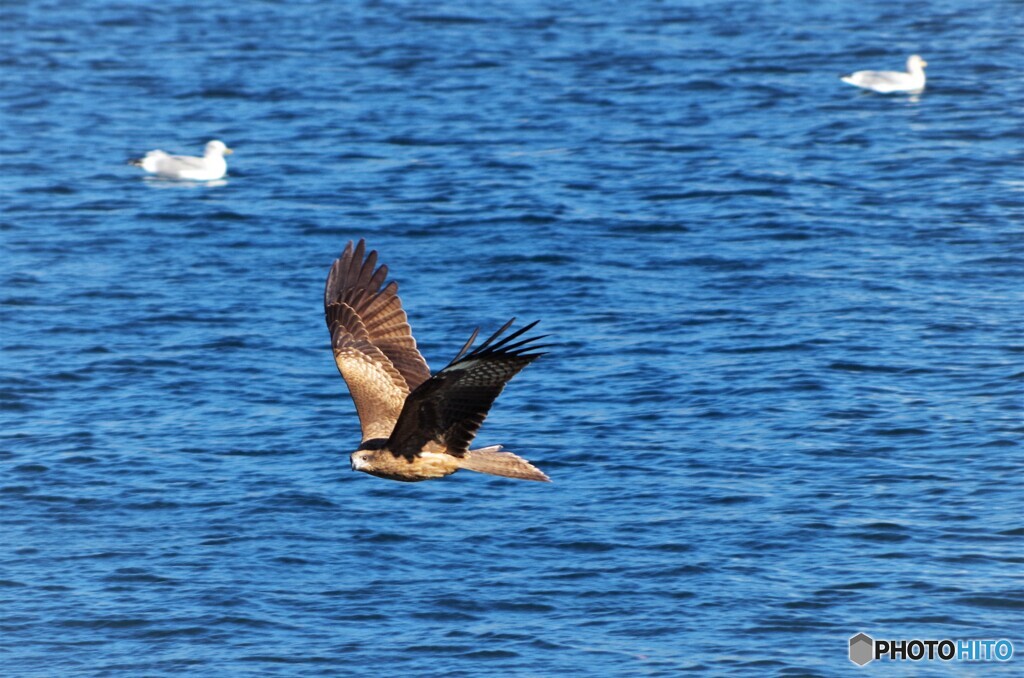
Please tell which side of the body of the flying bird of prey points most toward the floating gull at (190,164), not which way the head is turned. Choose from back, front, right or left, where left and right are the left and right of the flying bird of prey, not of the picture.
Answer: right

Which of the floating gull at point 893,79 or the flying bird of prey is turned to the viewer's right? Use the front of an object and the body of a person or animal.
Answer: the floating gull

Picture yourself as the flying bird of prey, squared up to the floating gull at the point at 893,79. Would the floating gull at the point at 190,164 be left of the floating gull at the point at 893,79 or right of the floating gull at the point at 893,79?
left

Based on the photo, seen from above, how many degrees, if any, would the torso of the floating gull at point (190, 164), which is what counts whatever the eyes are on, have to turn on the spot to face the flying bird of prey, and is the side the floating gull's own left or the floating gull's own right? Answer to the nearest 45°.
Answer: approximately 90° to the floating gull's own right

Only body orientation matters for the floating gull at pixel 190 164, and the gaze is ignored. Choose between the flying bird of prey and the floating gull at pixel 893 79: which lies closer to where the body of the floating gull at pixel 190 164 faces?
the floating gull

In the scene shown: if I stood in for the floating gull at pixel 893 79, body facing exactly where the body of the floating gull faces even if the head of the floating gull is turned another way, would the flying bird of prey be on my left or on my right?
on my right

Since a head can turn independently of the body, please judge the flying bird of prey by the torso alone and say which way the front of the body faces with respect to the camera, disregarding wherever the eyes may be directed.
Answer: to the viewer's left

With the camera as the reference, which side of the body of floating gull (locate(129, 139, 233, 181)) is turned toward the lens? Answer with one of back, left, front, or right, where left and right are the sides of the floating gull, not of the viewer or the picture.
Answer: right

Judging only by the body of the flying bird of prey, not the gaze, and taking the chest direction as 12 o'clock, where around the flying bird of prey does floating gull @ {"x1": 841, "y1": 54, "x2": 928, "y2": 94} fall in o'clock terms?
The floating gull is roughly at 4 o'clock from the flying bird of prey.

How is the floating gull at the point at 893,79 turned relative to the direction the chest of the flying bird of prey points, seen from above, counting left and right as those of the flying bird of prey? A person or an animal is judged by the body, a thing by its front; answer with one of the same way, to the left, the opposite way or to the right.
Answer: the opposite way

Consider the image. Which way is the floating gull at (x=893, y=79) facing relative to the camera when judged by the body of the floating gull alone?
to the viewer's right

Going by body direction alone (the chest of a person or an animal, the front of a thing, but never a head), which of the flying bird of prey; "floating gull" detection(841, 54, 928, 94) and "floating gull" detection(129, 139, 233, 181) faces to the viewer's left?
the flying bird of prey
